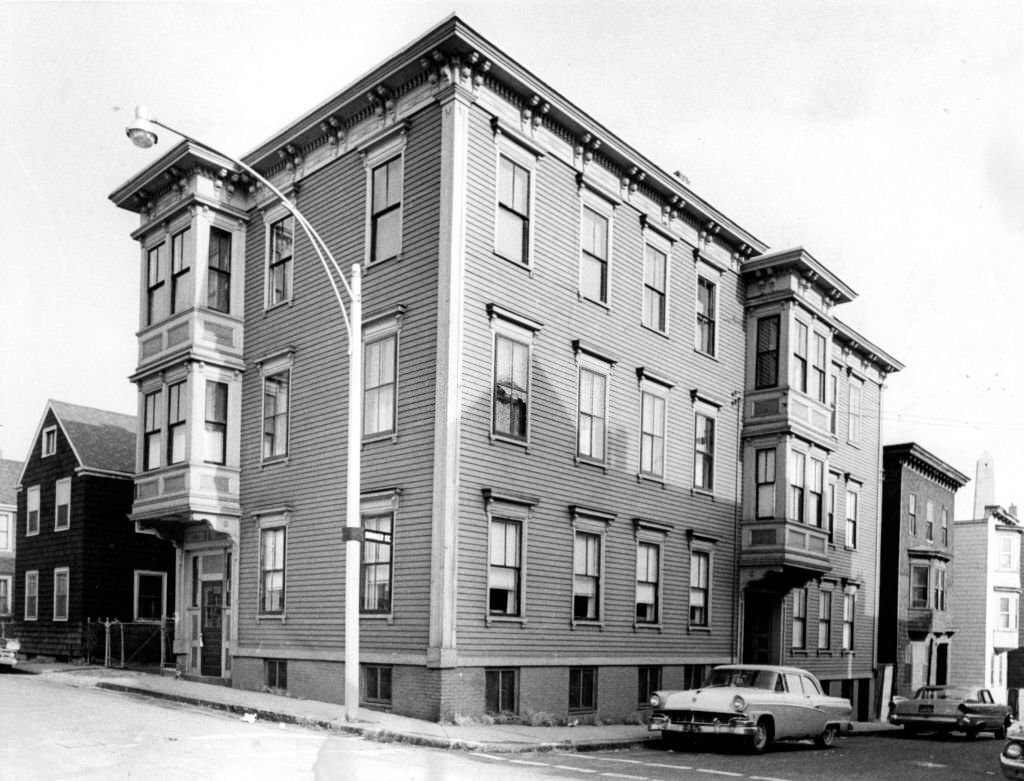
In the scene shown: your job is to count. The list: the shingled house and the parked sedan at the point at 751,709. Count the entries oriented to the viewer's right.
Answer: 0

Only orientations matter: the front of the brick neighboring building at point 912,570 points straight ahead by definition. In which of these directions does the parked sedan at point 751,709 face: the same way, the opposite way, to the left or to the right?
to the right

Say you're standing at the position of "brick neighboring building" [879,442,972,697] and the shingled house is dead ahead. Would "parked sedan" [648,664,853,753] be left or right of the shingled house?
left

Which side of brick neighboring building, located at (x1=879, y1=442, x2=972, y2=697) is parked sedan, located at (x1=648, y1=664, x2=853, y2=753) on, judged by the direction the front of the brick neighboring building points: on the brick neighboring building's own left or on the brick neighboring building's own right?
on the brick neighboring building's own right

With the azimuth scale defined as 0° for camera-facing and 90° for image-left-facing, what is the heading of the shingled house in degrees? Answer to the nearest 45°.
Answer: approximately 45°

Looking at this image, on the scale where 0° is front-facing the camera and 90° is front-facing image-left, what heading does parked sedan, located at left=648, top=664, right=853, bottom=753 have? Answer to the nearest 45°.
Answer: approximately 45°
